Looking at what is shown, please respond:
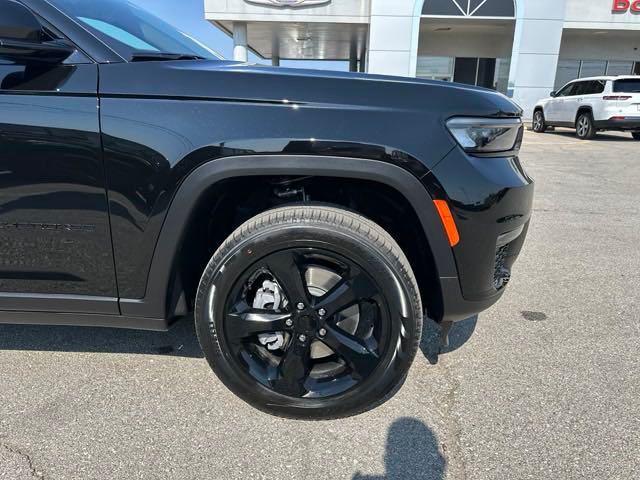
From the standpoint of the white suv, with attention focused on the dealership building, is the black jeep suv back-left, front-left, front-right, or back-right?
back-left

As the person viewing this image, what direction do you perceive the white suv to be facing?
facing away from the viewer and to the left of the viewer

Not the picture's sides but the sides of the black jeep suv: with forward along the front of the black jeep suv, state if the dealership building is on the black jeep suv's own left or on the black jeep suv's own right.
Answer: on the black jeep suv's own left

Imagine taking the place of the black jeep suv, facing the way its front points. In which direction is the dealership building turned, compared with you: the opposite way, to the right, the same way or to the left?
to the right

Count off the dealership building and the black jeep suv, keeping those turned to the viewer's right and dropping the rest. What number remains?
1

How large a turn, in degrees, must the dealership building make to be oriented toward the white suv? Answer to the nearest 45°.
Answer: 0° — it already faces it

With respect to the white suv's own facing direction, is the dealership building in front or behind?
in front

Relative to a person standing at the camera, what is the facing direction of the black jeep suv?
facing to the right of the viewer

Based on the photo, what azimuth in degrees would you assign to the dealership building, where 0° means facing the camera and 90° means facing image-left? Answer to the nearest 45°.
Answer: approximately 0°
